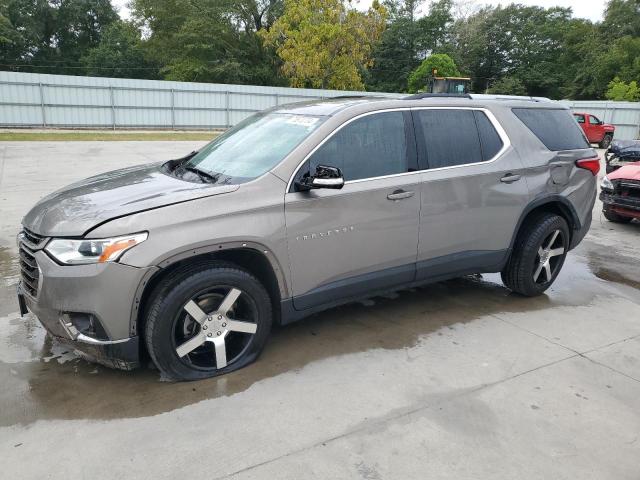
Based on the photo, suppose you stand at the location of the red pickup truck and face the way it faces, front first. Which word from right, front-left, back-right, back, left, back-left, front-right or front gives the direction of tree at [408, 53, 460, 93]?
back-left

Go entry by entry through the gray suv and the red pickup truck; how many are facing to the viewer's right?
1

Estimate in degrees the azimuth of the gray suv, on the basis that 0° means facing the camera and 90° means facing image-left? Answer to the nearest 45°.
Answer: approximately 45°

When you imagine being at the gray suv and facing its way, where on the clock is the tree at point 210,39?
The tree is roughly at 4 o'clock from the gray suv.

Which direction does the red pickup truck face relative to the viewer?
to the viewer's right

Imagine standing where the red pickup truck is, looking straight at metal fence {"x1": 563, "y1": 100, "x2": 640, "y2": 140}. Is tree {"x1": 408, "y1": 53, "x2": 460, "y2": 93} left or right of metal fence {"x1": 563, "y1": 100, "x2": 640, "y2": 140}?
left

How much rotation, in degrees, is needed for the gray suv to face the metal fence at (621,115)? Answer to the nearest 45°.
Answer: approximately 180°

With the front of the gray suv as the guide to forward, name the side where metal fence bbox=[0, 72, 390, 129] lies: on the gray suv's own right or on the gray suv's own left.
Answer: on the gray suv's own right

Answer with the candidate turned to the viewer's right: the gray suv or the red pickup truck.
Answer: the red pickup truck

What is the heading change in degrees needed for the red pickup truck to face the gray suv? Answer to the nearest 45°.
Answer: approximately 90° to its right
